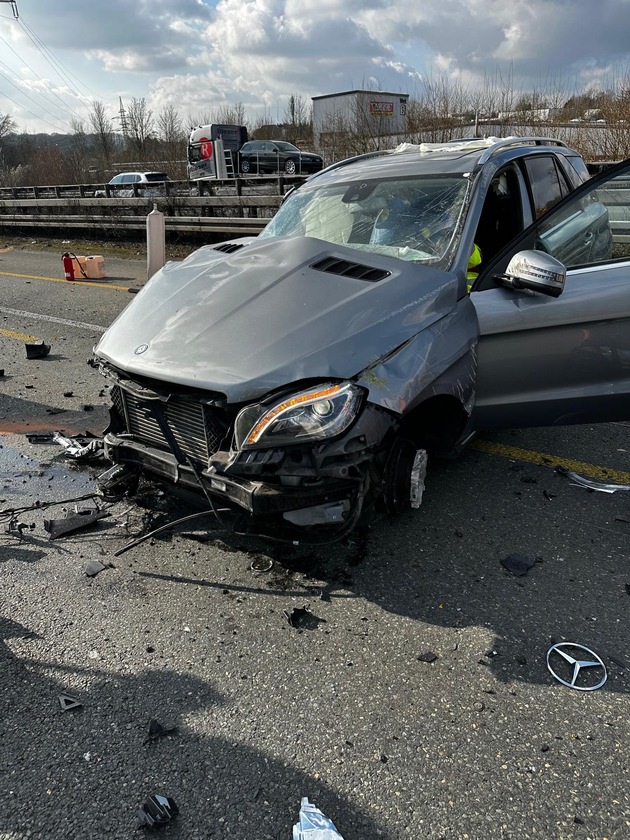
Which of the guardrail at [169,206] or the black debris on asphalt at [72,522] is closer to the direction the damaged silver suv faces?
the black debris on asphalt

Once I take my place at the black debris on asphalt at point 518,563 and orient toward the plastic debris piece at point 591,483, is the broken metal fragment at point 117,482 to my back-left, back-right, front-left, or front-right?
back-left

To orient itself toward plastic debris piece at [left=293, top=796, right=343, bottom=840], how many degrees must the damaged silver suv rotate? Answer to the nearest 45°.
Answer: approximately 45° to its left

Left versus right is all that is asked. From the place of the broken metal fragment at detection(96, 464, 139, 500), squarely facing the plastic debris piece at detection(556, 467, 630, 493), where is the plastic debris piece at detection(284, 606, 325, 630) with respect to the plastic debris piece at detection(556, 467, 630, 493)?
right

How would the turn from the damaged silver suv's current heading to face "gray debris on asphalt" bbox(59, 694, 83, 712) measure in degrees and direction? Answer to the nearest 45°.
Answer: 0° — it already faces it

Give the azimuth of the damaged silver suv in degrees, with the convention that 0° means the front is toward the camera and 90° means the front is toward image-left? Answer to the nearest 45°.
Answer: approximately 45°

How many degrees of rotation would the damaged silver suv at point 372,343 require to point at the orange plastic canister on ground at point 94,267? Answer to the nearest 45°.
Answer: approximately 90° to its right

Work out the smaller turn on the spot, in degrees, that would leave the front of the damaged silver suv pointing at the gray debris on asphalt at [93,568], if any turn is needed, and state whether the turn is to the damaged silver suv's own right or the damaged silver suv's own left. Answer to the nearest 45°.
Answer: approximately 45° to the damaged silver suv's own right

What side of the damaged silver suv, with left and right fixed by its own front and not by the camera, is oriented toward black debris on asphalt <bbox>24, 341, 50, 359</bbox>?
right

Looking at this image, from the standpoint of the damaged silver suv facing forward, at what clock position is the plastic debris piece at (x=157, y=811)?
The plastic debris piece is roughly at 11 o'clock from the damaged silver suv.

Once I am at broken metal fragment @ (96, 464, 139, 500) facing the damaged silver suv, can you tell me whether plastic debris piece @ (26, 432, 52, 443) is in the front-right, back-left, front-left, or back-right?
back-left

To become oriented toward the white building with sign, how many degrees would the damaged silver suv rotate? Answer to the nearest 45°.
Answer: approximately 135° to its right
